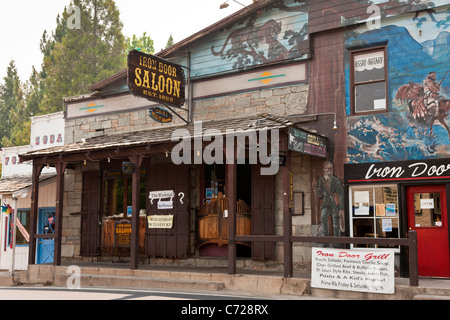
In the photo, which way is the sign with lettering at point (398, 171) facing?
toward the camera

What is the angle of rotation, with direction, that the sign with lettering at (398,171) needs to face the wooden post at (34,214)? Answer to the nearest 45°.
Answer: approximately 90° to its right

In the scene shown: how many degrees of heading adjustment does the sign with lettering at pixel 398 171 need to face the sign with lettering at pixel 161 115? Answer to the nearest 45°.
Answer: approximately 90° to its right

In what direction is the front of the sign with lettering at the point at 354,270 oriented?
toward the camera

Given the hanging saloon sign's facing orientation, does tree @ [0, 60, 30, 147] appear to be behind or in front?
behind

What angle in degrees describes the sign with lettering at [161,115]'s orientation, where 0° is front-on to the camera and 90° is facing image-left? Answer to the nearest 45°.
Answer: approximately 315°

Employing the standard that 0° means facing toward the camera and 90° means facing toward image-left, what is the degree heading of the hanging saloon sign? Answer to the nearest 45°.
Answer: approximately 315°

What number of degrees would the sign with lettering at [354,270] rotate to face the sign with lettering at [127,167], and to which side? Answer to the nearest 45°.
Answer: approximately 135° to its right
